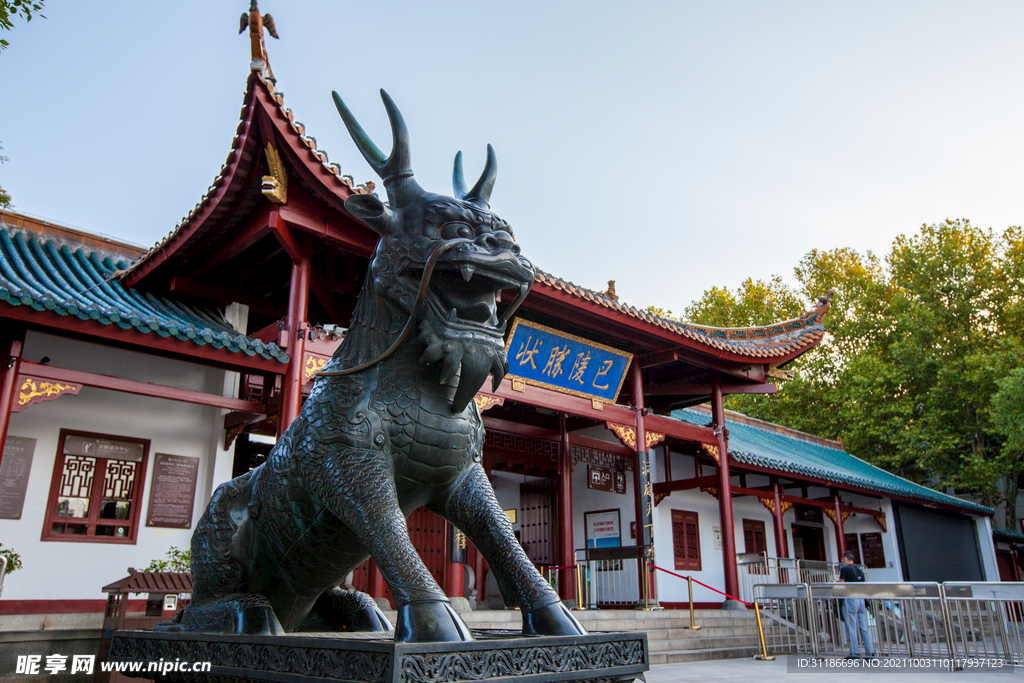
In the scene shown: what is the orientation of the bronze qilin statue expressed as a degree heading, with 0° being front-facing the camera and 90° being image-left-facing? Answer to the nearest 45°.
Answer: approximately 315°

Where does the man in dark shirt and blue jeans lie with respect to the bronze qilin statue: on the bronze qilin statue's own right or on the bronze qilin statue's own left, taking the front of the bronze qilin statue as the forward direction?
on the bronze qilin statue's own left

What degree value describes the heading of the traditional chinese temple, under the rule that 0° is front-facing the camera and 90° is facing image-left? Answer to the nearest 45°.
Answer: approximately 315°

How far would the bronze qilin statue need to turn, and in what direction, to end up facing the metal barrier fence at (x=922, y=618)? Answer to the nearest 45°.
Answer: approximately 90° to its left

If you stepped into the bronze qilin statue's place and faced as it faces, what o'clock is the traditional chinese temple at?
The traditional chinese temple is roughly at 7 o'clock from the bronze qilin statue.

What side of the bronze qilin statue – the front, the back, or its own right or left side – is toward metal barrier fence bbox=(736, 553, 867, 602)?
left
